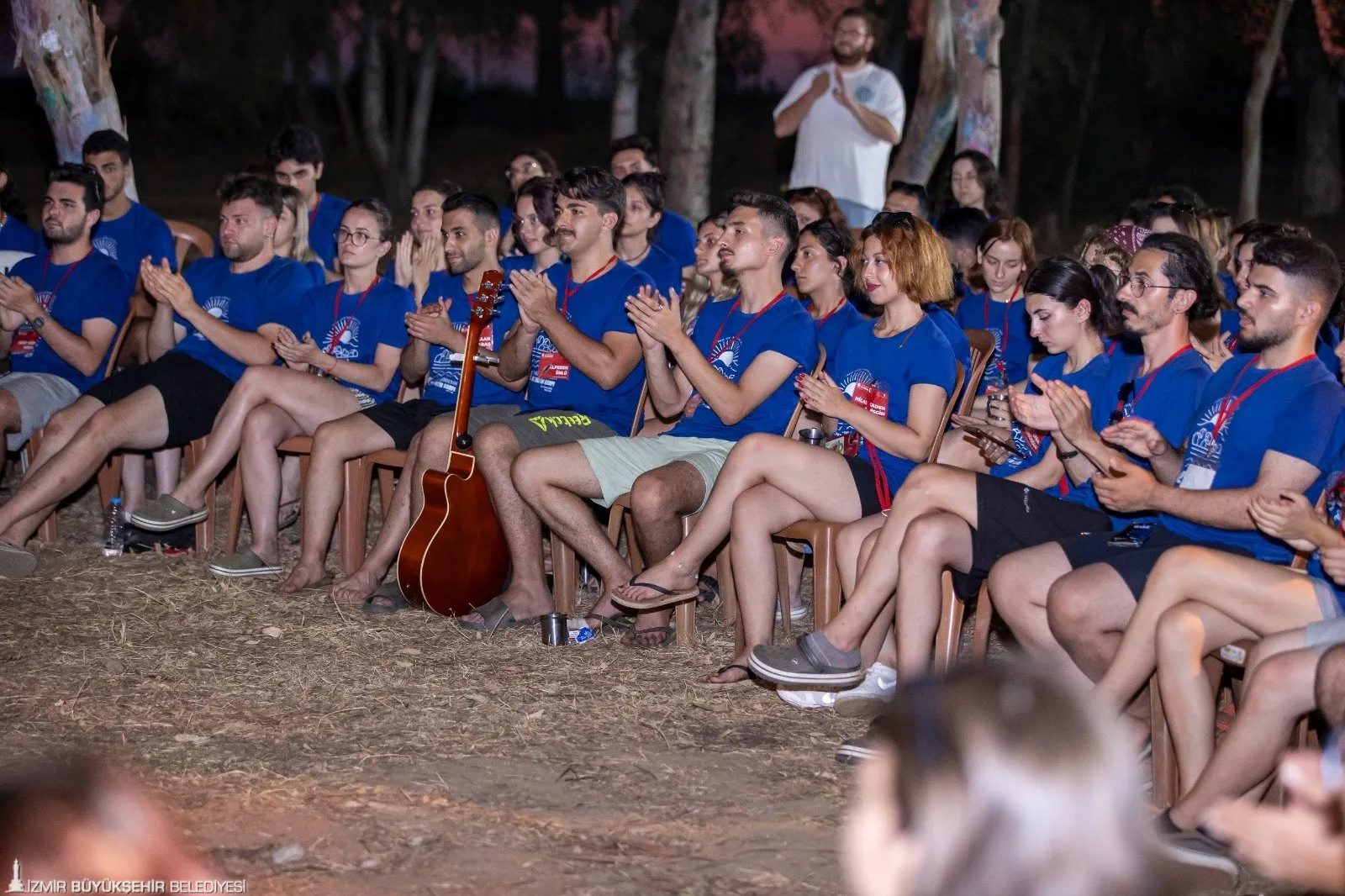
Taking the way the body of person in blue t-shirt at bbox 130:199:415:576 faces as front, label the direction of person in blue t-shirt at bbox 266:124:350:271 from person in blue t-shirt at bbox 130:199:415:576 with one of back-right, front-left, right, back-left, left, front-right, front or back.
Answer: back-right

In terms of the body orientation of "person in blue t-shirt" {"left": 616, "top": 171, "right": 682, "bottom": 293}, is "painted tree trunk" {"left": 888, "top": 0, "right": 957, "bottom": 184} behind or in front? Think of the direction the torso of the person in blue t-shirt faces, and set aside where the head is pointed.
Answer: behind

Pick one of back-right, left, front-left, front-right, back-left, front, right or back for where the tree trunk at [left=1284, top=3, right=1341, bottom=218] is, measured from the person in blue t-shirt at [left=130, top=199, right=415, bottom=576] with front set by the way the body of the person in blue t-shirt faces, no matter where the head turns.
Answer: back

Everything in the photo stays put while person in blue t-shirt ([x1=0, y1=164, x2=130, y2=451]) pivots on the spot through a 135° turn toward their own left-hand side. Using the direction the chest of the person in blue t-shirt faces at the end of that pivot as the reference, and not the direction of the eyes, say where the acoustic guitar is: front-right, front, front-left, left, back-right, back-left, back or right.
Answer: front-right

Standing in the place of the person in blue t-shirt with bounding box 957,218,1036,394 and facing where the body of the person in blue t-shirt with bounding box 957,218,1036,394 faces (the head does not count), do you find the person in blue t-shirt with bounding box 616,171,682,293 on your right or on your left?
on your right

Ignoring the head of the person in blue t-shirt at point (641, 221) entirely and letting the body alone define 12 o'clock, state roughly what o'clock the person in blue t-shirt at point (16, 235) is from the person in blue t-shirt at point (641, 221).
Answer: the person in blue t-shirt at point (16, 235) is roughly at 2 o'clock from the person in blue t-shirt at point (641, 221).

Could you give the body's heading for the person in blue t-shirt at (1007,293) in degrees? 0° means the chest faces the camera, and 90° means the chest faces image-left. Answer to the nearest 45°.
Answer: approximately 45°

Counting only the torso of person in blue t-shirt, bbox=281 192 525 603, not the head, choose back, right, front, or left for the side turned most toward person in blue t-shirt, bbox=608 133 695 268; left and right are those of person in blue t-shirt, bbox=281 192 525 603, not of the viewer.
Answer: back

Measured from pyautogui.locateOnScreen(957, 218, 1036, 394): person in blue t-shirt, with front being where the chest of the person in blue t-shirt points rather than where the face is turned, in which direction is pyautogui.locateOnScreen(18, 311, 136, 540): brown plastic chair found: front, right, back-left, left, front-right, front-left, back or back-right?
front-right

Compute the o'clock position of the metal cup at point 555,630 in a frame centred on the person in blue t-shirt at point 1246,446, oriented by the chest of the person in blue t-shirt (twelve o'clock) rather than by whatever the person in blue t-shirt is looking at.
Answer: The metal cup is roughly at 2 o'clock from the person in blue t-shirt.

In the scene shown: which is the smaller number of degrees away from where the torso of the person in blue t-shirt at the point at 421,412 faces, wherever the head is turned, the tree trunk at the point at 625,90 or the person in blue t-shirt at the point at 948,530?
the person in blue t-shirt

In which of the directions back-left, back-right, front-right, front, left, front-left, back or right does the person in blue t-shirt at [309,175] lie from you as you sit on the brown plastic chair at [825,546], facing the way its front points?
right

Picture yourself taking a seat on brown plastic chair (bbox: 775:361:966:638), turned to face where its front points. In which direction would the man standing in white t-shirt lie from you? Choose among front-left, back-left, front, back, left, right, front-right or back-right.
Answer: back-right
